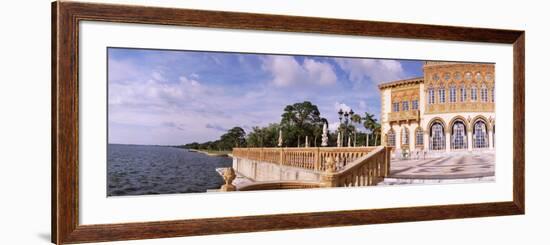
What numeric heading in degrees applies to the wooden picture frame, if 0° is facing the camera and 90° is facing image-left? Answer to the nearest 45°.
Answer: approximately 315°
